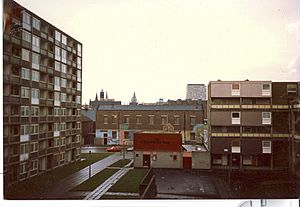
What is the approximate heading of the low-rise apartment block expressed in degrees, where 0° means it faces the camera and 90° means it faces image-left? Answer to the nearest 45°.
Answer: approximately 0°
